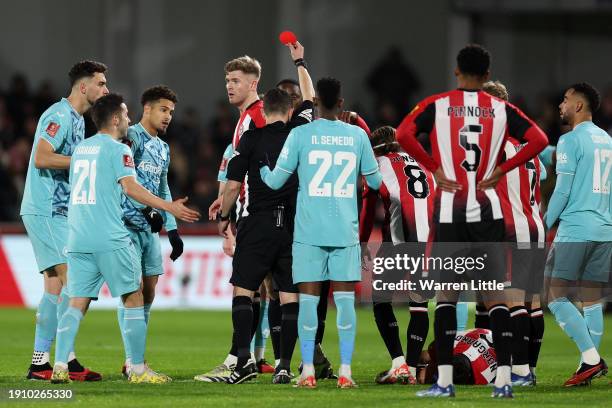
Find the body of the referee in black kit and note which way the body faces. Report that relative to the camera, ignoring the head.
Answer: away from the camera

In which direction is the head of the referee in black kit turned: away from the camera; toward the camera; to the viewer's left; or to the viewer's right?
away from the camera
